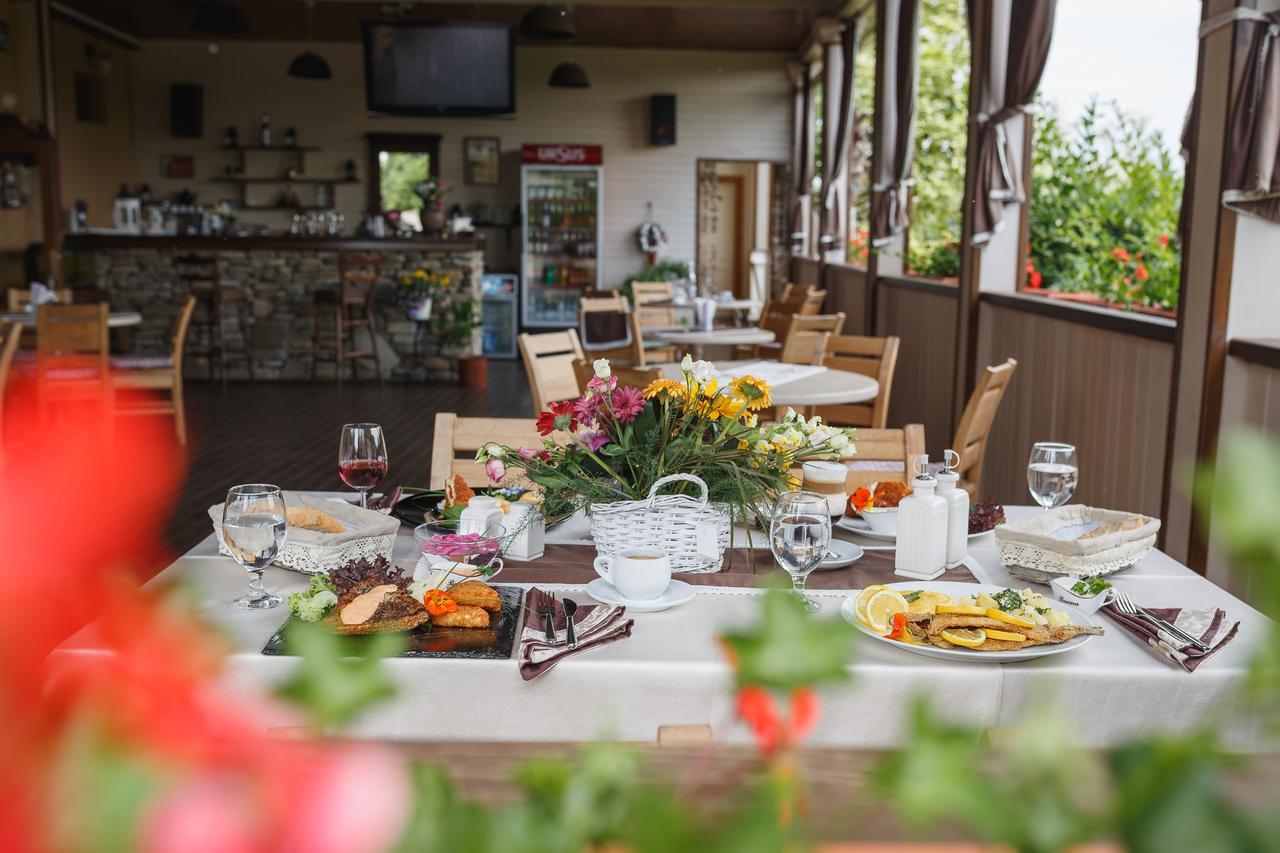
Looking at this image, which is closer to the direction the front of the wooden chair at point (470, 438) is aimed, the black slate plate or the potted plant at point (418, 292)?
the black slate plate

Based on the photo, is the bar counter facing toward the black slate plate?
yes

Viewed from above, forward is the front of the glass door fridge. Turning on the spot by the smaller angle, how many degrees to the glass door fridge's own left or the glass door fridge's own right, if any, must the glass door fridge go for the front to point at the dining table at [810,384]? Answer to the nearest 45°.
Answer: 0° — it already faces it

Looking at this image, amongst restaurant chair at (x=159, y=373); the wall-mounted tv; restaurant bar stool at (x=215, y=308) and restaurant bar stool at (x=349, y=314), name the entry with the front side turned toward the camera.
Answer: the wall-mounted tv

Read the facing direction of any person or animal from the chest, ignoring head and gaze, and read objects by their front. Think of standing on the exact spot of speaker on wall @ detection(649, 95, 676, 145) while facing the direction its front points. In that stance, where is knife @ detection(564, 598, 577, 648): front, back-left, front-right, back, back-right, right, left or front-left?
front

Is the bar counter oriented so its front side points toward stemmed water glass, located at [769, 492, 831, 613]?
yes

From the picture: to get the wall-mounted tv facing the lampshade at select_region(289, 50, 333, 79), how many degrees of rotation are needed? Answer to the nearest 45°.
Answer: approximately 135° to its right

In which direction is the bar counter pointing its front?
toward the camera

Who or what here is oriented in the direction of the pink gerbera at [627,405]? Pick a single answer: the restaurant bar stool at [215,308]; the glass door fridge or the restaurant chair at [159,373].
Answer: the glass door fridge

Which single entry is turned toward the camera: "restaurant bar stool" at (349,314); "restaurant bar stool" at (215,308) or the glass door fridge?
the glass door fridge

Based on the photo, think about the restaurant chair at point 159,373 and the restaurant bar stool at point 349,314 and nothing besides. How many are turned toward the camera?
0

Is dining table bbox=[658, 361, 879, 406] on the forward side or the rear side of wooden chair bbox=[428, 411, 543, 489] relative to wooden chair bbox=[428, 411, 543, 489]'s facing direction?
on the rear side

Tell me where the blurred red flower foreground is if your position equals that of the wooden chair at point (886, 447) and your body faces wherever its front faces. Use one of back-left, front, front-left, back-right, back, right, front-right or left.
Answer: front

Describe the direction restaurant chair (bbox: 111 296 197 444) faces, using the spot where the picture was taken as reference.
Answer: facing to the left of the viewer

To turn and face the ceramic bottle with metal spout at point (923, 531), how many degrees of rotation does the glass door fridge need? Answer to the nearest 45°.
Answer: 0° — it already faces it

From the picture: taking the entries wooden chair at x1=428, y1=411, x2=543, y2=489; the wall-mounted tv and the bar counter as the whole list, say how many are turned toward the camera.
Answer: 3

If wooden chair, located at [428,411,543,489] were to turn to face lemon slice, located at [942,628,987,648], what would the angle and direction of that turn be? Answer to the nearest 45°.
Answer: approximately 45° to its left
